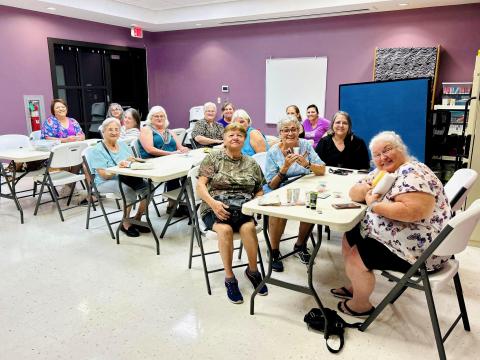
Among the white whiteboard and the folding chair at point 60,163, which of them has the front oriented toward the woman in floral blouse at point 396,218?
the white whiteboard

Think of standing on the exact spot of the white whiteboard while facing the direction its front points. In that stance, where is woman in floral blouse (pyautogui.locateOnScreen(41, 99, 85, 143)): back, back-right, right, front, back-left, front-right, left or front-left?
front-right

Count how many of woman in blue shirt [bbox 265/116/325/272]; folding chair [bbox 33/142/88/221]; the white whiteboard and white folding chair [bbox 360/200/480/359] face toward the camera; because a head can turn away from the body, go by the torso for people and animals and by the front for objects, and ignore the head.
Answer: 2

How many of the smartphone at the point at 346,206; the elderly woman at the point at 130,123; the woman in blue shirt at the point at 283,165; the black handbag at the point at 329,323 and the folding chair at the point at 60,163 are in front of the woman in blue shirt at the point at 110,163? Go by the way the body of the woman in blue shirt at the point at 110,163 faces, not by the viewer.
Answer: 3

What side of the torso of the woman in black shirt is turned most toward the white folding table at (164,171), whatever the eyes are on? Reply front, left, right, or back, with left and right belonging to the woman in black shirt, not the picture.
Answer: right

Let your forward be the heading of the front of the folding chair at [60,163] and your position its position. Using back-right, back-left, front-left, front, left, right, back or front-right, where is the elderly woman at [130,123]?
right
